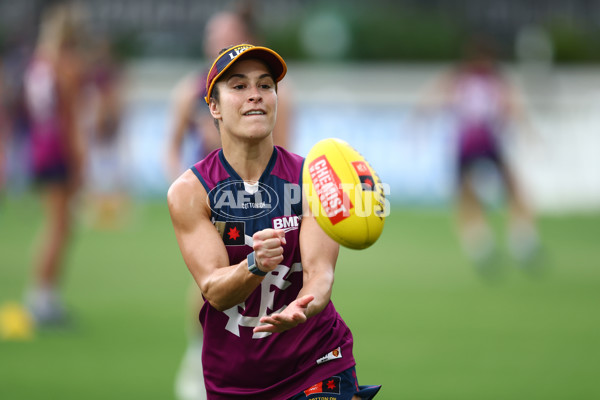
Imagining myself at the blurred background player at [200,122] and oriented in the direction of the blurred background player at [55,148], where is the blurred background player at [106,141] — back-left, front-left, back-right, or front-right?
front-right

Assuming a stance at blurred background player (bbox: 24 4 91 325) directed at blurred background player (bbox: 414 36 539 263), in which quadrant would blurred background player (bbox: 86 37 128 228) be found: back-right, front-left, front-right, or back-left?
front-left

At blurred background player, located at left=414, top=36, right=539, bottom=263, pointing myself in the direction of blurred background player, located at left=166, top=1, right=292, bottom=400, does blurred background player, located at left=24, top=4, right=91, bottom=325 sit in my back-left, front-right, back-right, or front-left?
front-right

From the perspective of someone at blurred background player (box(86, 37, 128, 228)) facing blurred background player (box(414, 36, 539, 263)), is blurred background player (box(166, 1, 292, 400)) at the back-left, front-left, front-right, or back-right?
front-right

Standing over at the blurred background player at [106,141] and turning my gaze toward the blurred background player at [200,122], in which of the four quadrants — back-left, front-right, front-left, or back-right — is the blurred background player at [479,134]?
front-left
